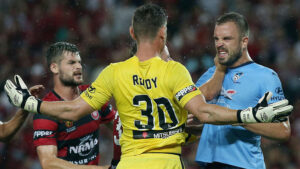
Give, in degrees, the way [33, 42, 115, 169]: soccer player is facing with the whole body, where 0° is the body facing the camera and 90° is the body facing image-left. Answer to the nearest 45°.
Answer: approximately 315°

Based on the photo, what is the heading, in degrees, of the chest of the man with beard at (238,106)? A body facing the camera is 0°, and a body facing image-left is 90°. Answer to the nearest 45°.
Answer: approximately 45°

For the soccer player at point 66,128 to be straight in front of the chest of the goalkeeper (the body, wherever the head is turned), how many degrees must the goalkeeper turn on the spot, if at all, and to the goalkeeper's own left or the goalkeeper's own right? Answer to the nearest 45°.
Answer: approximately 45° to the goalkeeper's own left

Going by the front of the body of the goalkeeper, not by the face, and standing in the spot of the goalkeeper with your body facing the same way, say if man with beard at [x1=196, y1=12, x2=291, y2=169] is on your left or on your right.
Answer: on your right

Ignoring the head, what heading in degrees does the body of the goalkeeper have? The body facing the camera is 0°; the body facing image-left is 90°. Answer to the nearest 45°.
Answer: approximately 180°

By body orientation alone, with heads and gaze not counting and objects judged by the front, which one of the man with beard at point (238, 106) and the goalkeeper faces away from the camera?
the goalkeeper

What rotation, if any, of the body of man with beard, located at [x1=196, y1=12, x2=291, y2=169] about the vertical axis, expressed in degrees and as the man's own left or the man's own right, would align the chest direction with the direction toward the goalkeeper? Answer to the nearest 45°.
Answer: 0° — they already face them

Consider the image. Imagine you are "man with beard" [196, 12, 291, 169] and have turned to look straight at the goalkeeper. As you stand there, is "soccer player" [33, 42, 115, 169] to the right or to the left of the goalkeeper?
right
